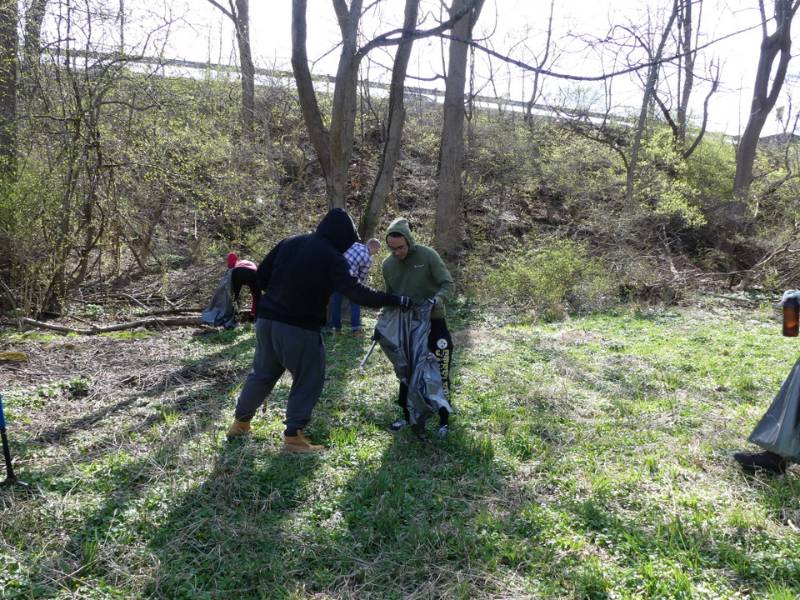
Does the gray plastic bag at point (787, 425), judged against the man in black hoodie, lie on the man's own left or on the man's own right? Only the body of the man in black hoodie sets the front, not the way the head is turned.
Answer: on the man's own right

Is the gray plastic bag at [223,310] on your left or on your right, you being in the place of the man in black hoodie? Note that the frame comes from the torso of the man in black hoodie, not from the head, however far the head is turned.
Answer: on your left

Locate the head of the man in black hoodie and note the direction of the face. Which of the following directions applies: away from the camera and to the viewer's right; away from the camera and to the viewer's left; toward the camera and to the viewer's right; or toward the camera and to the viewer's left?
away from the camera and to the viewer's right

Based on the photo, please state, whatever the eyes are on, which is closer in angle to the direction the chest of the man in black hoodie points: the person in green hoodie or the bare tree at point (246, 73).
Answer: the person in green hoodie

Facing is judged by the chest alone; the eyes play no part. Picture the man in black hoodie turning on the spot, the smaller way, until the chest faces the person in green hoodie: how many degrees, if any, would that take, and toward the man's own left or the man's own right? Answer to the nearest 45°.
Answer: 0° — they already face them

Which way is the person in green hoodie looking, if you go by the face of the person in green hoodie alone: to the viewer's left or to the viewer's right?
to the viewer's left

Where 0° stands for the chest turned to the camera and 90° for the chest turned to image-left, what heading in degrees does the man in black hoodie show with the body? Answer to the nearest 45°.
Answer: approximately 225°

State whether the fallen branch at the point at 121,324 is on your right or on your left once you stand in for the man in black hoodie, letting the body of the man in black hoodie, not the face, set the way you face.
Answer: on your left
